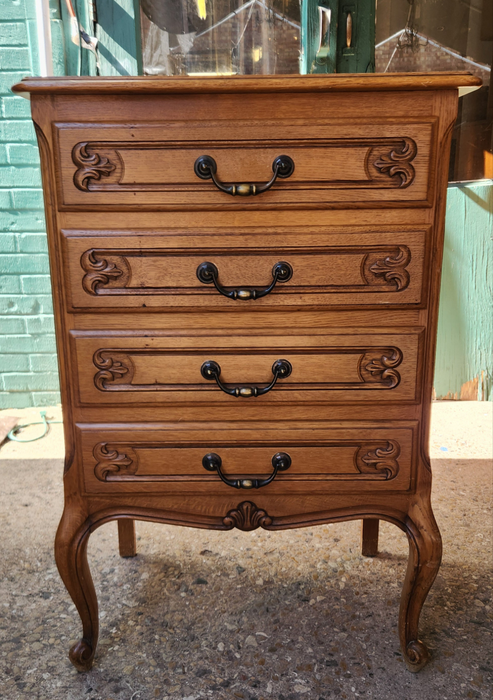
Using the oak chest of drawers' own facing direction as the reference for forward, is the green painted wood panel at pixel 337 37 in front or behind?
behind

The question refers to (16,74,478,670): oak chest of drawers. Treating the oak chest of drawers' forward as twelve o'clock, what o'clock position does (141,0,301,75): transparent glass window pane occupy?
The transparent glass window pane is roughly at 6 o'clock from the oak chest of drawers.

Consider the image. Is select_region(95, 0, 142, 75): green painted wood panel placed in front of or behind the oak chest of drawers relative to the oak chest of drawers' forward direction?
behind

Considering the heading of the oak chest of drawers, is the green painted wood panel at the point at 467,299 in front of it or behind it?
behind

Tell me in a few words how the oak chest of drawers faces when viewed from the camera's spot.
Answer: facing the viewer

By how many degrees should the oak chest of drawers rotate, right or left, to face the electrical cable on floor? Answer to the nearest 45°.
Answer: approximately 135° to its right
